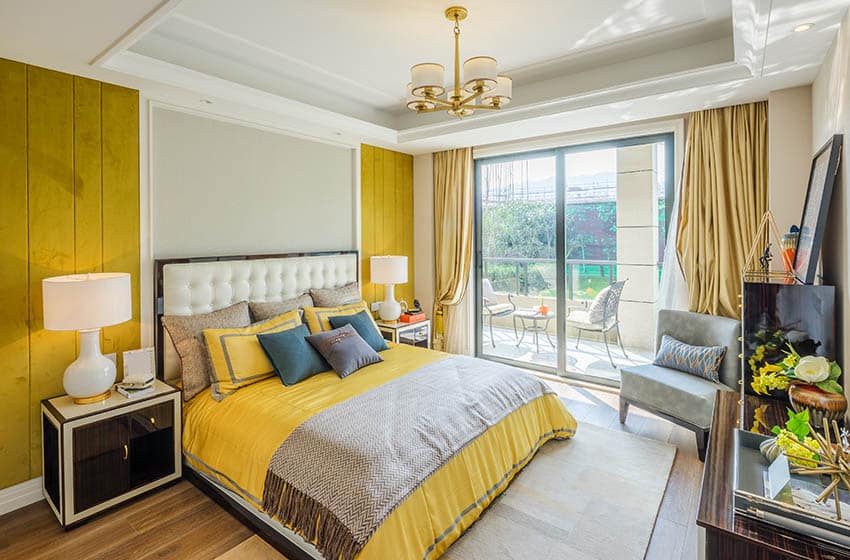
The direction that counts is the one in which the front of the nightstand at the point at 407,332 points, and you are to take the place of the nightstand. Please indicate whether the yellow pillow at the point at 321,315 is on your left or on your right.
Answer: on your right

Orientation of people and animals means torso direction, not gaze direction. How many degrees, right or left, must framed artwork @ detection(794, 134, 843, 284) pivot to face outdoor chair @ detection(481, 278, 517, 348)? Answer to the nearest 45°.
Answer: approximately 45° to its right

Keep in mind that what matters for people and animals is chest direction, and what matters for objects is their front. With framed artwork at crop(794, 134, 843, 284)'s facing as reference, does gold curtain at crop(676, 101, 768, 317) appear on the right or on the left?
on its right

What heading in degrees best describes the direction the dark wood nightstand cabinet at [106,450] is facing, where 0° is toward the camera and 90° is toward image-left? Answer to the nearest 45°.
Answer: approximately 315°

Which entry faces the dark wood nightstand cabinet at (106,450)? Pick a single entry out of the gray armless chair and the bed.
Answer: the gray armless chair

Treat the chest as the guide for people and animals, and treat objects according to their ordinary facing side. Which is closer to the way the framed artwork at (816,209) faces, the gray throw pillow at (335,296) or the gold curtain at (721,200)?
the gray throw pillow

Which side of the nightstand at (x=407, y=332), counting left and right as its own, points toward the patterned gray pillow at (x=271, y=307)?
right

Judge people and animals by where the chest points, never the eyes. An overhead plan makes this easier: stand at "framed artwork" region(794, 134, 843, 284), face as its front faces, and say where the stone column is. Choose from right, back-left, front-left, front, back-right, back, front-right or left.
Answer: front-right

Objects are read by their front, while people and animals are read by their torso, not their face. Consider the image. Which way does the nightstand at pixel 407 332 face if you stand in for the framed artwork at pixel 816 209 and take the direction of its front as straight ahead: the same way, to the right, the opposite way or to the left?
the opposite way

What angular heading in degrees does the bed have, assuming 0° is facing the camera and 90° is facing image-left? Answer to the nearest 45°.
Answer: approximately 315°
